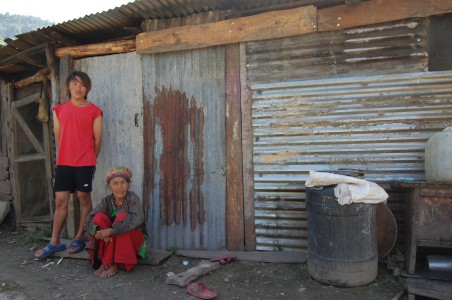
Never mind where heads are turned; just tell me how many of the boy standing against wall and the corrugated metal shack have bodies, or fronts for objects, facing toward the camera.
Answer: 2

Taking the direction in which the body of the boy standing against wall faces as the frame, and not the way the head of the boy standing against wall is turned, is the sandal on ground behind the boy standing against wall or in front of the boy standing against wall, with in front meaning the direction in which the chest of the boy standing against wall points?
in front

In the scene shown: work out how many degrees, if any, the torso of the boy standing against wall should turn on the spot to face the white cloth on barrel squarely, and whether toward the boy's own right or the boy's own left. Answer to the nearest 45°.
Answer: approximately 45° to the boy's own left

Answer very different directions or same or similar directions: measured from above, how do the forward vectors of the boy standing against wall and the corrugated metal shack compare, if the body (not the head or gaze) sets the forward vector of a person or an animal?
same or similar directions

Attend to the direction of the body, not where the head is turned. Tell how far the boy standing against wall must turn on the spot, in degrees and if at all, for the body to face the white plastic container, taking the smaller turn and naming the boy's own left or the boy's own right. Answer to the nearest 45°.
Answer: approximately 45° to the boy's own left

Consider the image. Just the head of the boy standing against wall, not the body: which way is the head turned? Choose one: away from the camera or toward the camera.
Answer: toward the camera

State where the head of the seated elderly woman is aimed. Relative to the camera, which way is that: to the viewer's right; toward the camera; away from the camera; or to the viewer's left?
toward the camera

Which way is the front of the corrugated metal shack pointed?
toward the camera
